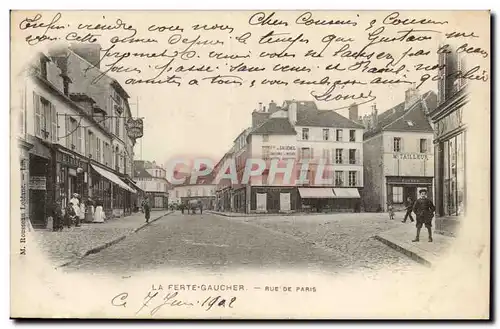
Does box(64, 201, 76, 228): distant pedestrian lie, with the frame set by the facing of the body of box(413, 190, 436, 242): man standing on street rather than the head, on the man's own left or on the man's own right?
on the man's own right

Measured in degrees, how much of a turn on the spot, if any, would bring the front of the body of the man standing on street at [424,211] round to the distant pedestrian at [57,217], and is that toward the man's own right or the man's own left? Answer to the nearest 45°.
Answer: approximately 90° to the man's own right

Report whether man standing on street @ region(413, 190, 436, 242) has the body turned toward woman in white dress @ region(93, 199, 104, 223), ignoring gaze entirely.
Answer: no

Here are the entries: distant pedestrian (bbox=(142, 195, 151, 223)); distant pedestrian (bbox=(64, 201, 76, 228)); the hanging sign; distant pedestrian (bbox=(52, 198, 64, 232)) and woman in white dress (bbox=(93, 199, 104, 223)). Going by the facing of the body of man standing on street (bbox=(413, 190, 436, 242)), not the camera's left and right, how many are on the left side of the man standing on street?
0

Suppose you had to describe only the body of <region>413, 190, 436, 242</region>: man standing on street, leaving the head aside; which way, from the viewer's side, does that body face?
toward the camera

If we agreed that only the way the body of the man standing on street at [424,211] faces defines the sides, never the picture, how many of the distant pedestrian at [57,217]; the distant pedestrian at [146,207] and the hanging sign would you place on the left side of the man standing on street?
0

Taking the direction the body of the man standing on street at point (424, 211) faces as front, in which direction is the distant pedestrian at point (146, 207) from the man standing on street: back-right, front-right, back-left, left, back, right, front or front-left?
right

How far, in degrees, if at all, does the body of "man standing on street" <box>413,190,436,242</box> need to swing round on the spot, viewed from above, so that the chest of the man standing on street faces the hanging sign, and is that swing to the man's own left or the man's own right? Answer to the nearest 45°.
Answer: approximately 90° to the man's own right
